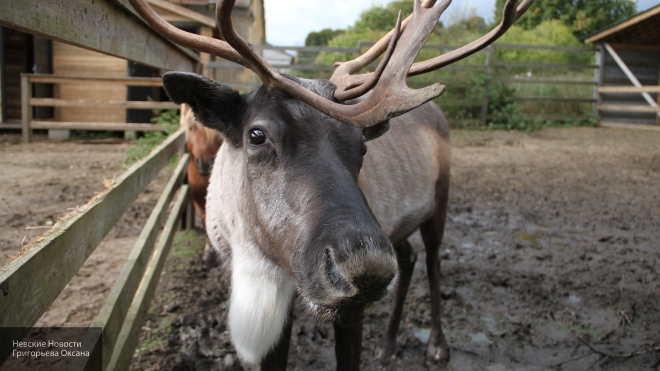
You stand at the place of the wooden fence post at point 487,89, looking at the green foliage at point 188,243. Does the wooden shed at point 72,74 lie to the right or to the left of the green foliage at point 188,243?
right

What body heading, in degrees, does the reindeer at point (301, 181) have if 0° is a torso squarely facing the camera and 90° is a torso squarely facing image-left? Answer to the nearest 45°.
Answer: approximately 45°

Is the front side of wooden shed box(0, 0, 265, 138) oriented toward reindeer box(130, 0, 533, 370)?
yes

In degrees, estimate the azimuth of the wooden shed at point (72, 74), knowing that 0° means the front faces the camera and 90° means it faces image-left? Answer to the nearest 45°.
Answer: approximately 0°

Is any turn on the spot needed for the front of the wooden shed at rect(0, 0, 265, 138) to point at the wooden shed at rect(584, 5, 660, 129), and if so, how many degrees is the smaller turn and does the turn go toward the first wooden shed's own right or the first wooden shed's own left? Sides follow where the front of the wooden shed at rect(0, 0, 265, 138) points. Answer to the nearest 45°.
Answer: approximately 90° to the first wooden shed's own left

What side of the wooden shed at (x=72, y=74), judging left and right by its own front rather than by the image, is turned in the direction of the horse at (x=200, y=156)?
front
